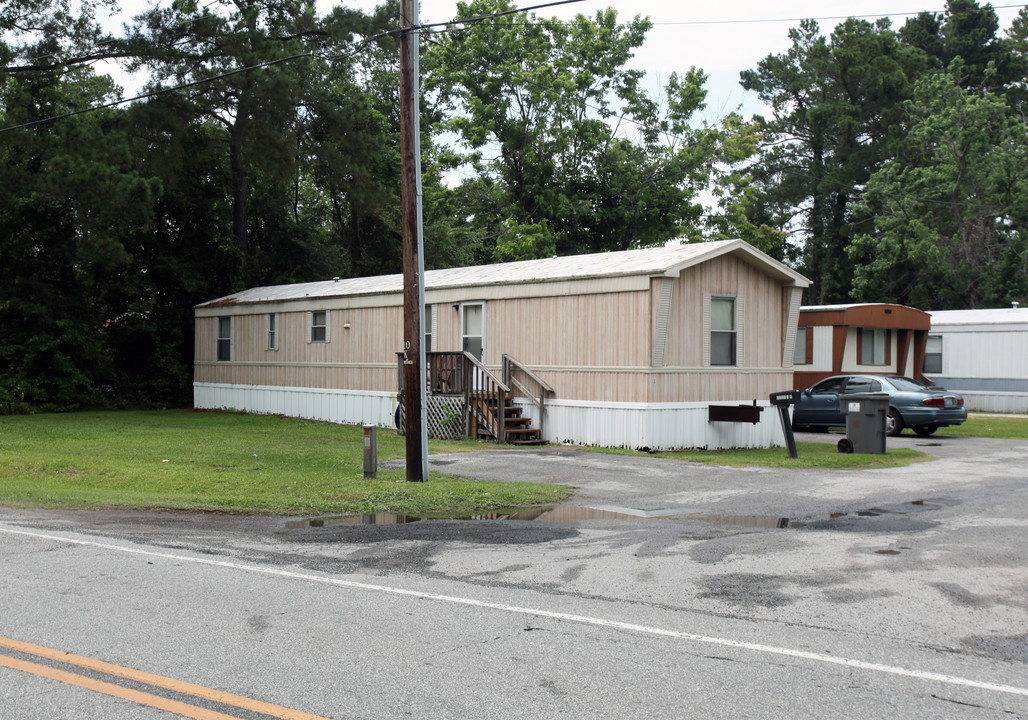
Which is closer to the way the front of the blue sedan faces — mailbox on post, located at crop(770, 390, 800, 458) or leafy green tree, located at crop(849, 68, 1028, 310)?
the leafy green tree

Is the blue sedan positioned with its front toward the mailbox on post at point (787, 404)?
no

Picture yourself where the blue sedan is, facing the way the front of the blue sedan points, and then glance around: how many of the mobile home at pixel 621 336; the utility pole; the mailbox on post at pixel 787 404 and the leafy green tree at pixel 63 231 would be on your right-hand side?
0

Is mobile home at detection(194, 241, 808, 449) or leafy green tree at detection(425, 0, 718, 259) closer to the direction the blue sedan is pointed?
the leafy green tree

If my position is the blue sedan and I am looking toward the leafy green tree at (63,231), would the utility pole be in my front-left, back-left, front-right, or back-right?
front-left

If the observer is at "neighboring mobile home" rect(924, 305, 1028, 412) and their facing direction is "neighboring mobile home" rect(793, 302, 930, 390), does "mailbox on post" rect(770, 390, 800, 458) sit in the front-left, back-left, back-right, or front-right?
front-left

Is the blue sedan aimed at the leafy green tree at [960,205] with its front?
no

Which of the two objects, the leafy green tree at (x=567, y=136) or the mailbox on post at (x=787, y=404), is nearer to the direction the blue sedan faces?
the leafy green tree

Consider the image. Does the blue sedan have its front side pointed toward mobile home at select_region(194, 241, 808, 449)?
no
